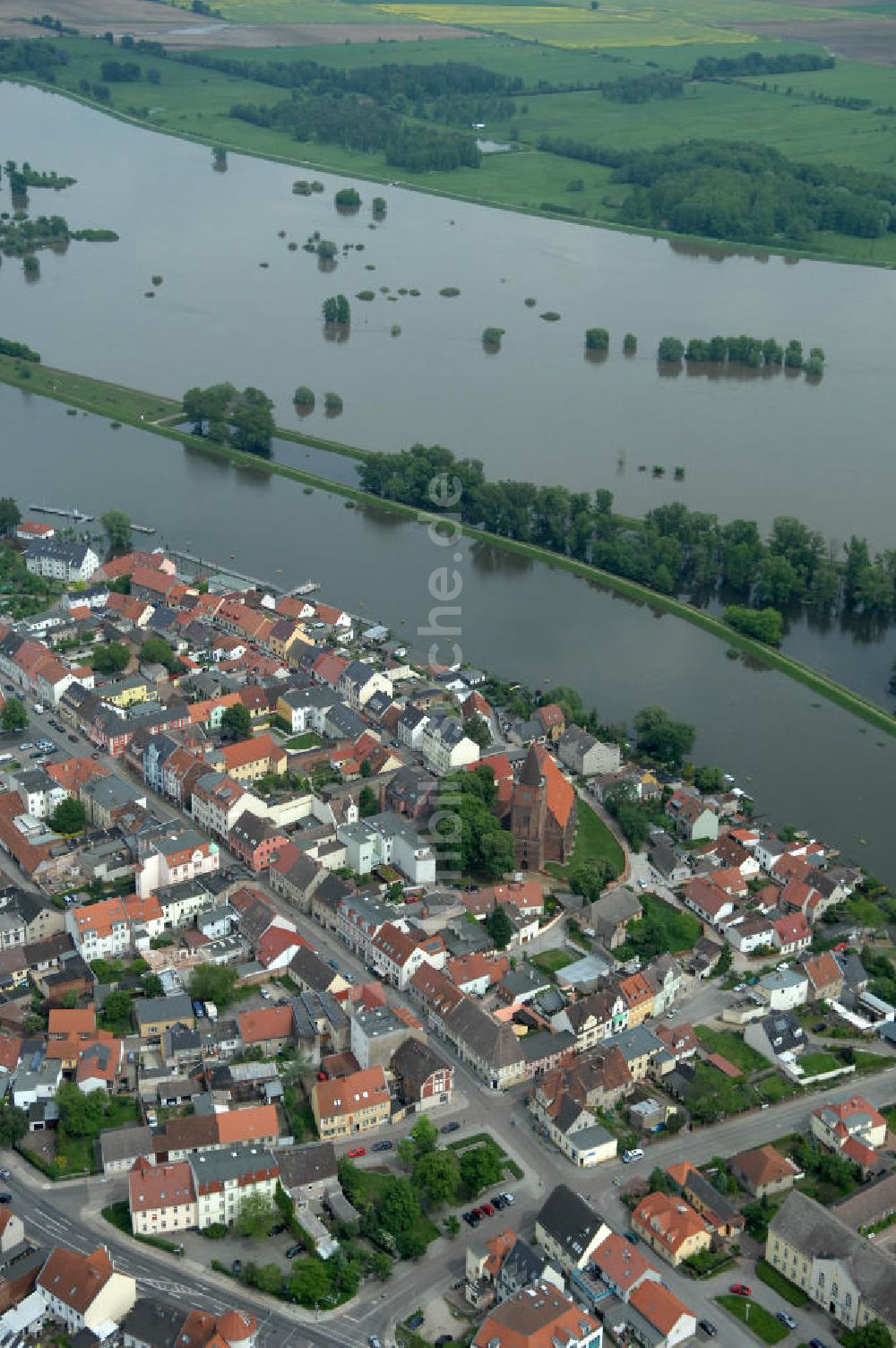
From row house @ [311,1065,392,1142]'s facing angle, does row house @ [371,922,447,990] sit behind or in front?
behind

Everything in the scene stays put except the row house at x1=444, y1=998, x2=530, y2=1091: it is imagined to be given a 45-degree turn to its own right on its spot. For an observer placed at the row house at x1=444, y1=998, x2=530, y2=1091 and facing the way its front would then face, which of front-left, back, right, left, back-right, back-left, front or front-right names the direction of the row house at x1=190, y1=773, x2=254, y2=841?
front-right

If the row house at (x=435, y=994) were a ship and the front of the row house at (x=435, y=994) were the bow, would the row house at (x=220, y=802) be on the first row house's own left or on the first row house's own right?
on the first row house's own right

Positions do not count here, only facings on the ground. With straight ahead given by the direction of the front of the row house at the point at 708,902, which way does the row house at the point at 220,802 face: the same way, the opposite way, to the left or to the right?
the same way

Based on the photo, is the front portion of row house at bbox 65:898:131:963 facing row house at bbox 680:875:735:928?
no

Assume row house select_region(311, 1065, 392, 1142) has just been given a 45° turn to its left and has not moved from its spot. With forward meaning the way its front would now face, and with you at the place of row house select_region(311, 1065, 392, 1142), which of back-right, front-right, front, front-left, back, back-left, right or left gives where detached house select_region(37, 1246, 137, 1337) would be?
right

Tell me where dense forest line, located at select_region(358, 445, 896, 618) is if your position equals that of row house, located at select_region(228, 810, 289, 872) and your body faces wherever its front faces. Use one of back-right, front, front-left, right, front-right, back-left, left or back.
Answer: back

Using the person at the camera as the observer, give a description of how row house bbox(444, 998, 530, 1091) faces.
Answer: facing the viewer and to the left of the viewer

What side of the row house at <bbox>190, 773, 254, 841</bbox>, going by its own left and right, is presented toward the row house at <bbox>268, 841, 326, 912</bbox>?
left

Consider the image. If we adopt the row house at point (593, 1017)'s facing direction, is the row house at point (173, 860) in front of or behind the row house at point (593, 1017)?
behind

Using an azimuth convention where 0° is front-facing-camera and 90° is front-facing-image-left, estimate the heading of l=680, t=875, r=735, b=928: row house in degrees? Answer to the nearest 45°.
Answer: approximately 45°

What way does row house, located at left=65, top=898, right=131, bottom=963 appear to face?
toward the camera

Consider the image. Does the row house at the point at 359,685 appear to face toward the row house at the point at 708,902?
no

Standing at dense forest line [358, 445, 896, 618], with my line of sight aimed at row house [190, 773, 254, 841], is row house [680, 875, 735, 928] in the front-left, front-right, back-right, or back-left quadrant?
front-left

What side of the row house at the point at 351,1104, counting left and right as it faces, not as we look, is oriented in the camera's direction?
front
